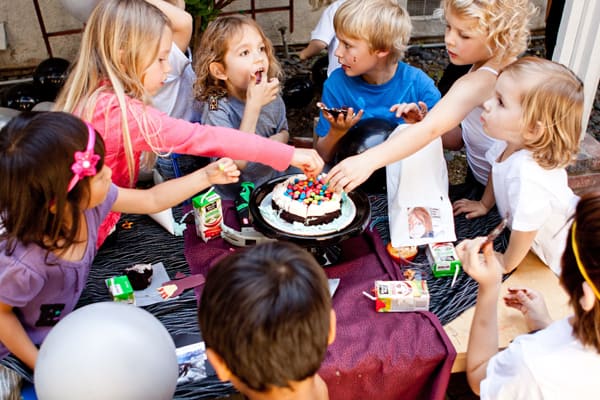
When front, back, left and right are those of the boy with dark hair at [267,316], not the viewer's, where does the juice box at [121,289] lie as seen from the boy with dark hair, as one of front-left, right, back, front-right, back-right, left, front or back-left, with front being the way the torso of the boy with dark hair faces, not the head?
front-left

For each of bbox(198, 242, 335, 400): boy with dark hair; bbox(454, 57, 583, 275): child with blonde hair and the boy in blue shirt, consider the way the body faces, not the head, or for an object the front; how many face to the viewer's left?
1

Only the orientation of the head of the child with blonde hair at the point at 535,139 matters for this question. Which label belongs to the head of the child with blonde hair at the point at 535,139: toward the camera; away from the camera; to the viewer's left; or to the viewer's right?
to the viewer's left

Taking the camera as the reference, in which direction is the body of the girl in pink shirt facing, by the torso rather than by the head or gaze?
to the viewer's right

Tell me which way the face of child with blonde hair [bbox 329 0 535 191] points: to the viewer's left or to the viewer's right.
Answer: to the viewer's left

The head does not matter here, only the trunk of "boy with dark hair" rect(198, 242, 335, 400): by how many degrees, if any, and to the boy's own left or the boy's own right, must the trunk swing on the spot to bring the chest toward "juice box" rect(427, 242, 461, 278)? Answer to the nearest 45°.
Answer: approximately 45° to the boy's own right

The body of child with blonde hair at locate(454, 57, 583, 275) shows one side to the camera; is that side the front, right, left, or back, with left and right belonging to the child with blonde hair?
left

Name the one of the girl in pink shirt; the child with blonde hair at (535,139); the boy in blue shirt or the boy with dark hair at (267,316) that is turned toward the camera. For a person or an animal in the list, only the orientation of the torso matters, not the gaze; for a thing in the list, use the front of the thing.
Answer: the boy in blue shirt

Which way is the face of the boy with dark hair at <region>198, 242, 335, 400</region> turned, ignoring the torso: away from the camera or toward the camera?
away from the camera

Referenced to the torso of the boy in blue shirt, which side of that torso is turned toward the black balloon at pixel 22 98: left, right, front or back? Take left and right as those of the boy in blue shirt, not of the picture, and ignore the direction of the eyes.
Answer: right

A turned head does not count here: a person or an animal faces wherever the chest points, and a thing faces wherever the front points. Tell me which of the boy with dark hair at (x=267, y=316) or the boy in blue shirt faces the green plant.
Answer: the boy with dark hair

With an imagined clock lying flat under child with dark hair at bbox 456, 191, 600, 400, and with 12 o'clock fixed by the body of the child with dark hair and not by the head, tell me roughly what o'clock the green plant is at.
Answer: The green plant is roughly at 12 o'clock from the child with dark hair.

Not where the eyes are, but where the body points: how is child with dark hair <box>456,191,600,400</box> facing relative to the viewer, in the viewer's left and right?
facing away from the viewer and to the left of the viewer

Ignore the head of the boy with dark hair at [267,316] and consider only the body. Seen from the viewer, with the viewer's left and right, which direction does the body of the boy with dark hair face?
facing away from the viewer
